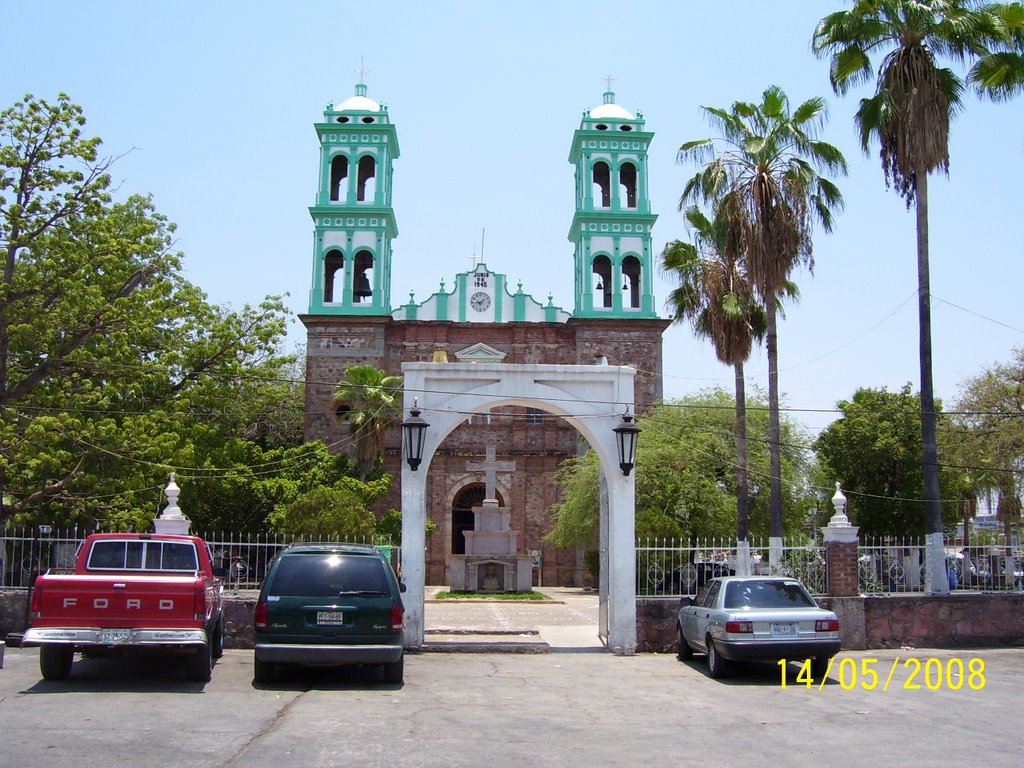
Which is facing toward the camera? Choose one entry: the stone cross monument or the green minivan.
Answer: the stone cross monument

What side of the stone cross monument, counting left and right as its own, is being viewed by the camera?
front

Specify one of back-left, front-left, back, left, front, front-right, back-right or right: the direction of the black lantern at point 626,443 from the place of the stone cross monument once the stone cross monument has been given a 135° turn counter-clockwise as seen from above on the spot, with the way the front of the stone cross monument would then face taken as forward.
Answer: back-right

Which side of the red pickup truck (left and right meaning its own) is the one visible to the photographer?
back

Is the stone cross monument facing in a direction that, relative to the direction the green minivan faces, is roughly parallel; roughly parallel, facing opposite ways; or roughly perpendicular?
roughly parallel, facing opposite ways

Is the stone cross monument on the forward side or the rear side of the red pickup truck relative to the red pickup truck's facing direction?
on the forward side

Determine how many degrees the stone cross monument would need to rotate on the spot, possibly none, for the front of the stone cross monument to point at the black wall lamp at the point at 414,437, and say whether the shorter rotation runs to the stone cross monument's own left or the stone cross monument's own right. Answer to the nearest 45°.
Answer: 0° — it already faces it

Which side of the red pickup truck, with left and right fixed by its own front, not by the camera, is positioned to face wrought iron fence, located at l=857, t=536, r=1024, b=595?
right

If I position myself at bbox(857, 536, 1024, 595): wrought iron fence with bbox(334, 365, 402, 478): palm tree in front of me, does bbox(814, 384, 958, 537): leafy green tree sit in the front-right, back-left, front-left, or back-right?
front-right

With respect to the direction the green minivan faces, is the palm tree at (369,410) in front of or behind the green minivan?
in front

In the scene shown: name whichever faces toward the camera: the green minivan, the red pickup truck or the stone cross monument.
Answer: the stone cross monument

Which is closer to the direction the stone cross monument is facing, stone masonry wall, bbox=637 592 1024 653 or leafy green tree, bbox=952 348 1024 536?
the stone masonry wall

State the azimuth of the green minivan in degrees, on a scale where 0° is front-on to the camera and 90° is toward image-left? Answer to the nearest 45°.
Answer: approximately 180°

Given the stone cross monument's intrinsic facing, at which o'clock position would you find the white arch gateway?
The white arch gateway is roughly at 12 o'clock from the stone cross monument.

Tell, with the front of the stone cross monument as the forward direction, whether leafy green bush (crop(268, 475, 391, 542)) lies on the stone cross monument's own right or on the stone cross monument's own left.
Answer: on the stone cross monument's own right
